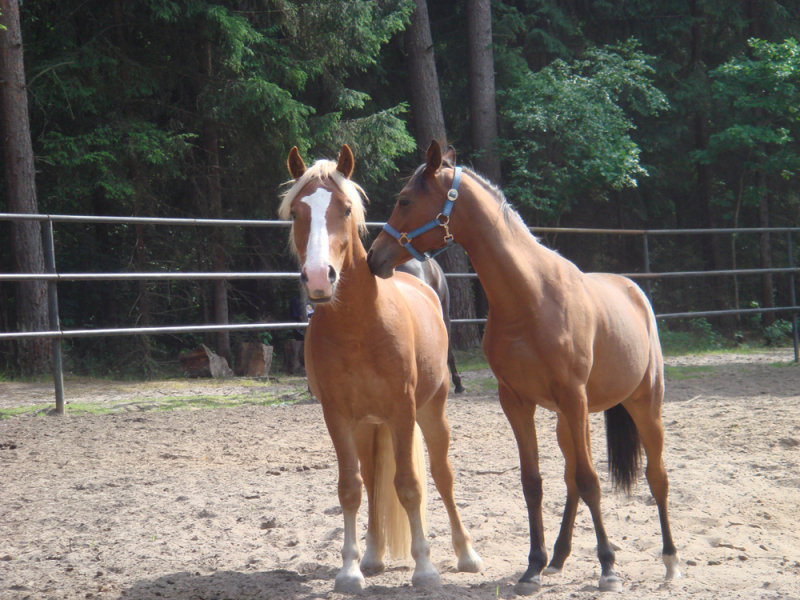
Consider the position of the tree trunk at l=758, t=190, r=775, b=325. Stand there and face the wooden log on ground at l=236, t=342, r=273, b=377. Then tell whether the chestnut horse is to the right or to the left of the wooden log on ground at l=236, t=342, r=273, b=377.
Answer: left

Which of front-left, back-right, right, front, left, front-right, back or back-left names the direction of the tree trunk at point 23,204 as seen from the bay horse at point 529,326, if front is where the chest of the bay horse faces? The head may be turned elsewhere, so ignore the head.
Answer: right

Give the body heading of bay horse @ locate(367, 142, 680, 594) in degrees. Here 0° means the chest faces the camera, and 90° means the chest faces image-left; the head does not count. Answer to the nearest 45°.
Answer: approximately 45°

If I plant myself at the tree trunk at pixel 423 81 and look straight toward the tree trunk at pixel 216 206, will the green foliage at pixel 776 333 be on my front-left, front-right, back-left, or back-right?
back-left

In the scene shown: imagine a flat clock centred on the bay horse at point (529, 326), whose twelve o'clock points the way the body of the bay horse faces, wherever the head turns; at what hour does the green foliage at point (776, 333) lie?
The green foliage is roughly at 5 o'clock from the bay horse.

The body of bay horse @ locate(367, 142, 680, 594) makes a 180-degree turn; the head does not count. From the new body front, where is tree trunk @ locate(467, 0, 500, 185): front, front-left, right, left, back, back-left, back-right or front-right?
front-left

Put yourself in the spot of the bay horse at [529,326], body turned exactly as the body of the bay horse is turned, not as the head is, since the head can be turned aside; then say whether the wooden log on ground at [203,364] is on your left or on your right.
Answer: on your right

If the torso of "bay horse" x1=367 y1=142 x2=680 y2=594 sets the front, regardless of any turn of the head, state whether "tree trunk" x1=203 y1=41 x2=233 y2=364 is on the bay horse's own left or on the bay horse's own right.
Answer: on the bay horse's own right

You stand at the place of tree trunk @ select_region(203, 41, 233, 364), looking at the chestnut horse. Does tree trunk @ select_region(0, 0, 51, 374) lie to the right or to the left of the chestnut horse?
right

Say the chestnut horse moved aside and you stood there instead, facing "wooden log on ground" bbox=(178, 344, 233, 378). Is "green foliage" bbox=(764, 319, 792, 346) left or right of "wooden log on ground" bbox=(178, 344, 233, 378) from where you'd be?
right

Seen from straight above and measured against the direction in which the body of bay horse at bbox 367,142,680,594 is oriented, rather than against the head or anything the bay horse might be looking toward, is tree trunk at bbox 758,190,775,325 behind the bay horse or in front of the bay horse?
behind

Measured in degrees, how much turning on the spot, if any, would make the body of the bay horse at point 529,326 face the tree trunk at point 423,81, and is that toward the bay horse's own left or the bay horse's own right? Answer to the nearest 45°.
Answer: approximately 135° to the bay horse's own right
